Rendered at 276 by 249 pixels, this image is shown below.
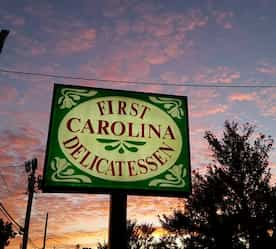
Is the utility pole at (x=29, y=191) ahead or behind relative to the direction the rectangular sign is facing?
behind

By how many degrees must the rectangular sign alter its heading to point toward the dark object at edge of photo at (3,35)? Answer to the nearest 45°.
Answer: approximately 135° to its right

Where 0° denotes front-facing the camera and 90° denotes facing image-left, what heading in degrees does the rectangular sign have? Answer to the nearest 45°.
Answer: approximately 0°
